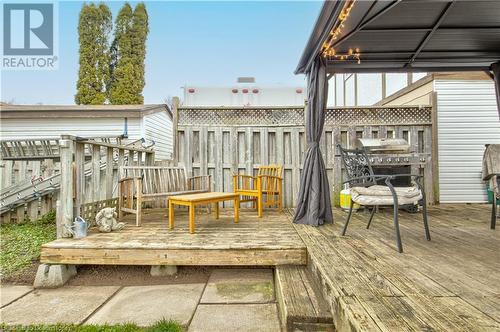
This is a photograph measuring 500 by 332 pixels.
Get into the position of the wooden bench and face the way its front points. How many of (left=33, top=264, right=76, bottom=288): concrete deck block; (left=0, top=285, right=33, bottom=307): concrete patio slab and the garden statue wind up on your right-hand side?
3

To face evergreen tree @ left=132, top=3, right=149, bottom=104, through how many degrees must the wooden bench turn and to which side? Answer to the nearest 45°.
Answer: approximately 135° to its left

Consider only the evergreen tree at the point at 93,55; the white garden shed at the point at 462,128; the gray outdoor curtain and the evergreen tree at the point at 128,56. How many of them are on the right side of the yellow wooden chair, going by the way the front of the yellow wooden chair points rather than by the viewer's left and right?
2

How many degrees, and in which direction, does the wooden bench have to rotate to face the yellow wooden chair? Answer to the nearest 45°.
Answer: approximately 45° to its left

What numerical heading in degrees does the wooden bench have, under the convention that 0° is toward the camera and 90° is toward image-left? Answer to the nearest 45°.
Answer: approximately 315°

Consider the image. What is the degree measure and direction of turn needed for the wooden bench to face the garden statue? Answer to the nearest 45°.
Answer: approximately 90° to its right

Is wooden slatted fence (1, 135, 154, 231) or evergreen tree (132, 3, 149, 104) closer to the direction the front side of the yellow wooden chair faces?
the wooden slatted fence

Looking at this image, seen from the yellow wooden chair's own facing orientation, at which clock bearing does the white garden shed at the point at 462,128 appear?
The white garden shed is roughly at 7 o'clock from the yellow wooden chair.

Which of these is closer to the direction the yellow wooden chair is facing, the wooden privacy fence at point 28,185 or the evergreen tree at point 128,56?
the wooden privacy fence

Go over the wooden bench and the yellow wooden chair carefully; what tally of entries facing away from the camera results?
0
